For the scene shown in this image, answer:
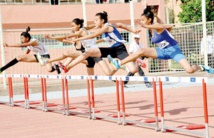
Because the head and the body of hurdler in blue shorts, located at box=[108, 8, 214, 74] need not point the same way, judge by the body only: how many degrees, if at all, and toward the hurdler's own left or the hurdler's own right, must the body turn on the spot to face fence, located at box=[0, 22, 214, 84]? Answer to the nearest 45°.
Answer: approximately 90° to the hurdler's own right

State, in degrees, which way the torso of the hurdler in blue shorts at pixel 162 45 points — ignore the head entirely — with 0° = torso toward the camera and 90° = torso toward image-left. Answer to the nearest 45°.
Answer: approximately 90°

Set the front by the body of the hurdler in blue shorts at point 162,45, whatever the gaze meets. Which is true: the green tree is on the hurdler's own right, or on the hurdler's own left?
on the hurdler's own right
